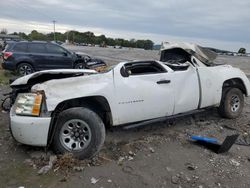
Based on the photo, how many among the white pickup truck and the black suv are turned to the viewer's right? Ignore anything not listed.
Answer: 1

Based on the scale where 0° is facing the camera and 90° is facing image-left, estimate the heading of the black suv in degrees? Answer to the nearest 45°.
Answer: approximately 270°

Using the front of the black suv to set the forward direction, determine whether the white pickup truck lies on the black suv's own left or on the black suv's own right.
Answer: on the black suv's own right

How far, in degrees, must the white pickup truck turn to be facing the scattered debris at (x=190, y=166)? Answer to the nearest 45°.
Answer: approximately 135° to its left

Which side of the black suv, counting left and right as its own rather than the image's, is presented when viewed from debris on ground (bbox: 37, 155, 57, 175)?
right

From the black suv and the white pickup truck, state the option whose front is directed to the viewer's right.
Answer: the black suv

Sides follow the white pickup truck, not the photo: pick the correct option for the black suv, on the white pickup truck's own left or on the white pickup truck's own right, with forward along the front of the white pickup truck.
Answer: on the white pickup truck's own right
